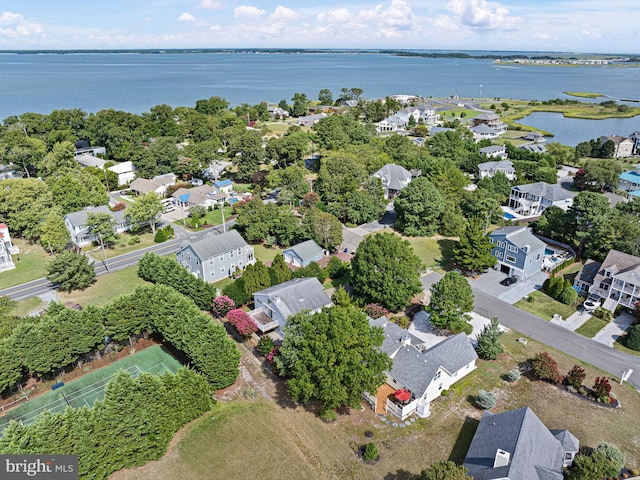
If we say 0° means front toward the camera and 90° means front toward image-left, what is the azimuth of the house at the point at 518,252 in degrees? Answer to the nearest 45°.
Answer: approximately 45°

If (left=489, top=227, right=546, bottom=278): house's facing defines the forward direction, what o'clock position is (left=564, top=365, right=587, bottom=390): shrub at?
The shrub is roughly at 10 o'clock from the house.

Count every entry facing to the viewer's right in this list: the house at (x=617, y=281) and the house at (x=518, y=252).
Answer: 0

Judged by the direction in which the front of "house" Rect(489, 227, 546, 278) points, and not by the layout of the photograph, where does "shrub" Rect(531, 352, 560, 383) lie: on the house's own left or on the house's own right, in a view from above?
on the house's own left

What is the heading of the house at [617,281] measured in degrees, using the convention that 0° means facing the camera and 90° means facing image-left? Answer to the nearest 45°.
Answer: approximately 45°

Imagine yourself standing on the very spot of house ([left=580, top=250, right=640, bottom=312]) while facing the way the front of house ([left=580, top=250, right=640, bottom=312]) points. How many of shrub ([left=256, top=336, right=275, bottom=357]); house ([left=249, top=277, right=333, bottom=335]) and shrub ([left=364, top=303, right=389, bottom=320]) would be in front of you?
3

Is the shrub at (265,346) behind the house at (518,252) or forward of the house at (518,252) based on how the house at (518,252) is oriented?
forward

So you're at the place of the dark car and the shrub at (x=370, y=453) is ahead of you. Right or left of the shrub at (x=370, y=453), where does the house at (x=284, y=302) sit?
right
